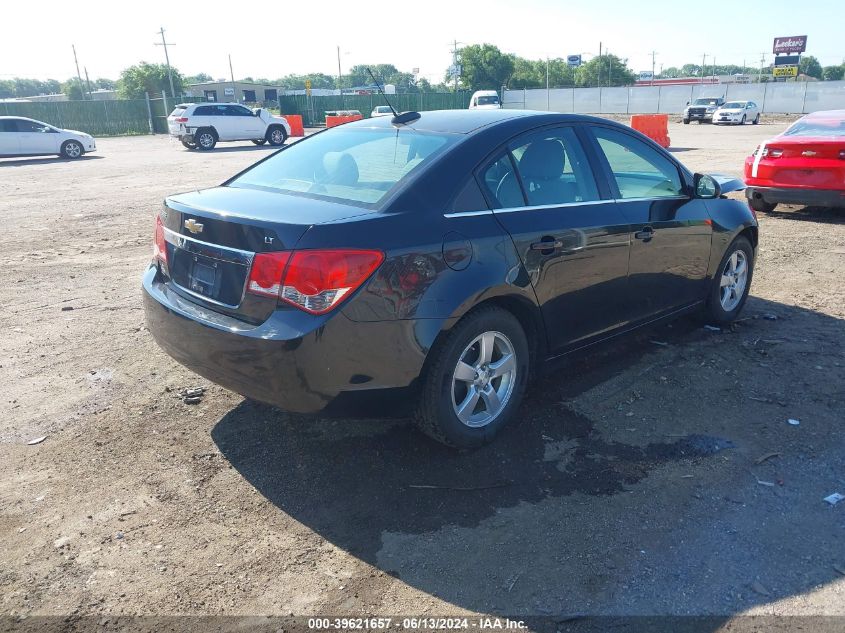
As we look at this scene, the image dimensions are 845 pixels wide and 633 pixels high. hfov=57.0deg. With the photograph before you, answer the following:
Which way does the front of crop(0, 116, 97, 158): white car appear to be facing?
to the viewer's right

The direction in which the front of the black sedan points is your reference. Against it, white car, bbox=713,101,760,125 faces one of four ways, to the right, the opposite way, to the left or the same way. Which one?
the opposite way

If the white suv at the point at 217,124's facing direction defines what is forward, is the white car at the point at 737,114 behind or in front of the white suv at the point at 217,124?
in front

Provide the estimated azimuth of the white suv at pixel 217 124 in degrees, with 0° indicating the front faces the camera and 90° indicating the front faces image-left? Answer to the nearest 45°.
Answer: approximately 225°

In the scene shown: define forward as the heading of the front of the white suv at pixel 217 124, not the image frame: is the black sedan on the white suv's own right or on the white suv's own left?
on the white suv's own right

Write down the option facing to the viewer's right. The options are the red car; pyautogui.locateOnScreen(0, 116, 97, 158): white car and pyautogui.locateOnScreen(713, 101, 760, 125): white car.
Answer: pyautogui.locateOnScreen(0, 116, 97, 158): white car

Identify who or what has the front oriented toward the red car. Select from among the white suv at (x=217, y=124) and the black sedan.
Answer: the black sedan

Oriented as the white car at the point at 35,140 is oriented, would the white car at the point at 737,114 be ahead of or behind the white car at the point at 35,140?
ahead

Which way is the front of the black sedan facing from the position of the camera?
facing away from the viewer and to the right of the viewer

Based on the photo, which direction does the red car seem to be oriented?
away from the camera

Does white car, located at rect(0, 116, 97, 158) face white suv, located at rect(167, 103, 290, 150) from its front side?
yes

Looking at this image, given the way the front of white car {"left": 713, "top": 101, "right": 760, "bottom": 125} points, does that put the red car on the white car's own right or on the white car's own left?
on the white car's own left
